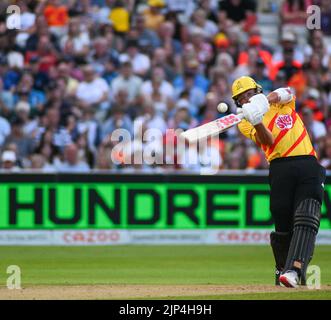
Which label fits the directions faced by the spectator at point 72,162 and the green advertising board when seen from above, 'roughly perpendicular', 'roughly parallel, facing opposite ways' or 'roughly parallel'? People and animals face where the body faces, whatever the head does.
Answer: roughly parallel

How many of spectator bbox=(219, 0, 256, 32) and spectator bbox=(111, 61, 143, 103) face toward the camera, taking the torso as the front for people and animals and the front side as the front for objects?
2

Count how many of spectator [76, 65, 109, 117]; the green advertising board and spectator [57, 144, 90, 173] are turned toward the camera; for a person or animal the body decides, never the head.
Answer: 3

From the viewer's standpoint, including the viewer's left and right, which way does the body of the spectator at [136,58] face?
facing the viewer and to the left of the viewer

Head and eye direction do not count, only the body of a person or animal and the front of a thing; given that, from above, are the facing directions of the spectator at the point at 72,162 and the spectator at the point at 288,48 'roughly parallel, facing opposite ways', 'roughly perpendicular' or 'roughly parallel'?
roughly parallel

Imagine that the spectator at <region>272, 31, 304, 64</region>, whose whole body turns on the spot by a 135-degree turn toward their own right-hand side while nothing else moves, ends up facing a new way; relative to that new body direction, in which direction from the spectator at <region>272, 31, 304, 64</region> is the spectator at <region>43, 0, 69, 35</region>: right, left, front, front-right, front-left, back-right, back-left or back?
front-left

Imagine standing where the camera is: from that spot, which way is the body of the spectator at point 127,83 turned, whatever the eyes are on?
toward the camera

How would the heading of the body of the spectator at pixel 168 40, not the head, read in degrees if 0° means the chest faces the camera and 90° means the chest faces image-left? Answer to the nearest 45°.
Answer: approximately 45°

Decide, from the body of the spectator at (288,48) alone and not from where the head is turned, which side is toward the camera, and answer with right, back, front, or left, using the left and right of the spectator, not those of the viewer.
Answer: front

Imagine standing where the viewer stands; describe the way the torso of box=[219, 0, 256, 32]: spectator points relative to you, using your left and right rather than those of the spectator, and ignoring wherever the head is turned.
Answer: facing the viewer

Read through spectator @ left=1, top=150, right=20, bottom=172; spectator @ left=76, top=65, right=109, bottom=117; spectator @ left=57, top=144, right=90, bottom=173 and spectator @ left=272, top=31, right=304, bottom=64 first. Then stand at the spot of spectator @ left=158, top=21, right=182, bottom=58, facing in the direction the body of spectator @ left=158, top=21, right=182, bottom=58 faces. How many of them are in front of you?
3

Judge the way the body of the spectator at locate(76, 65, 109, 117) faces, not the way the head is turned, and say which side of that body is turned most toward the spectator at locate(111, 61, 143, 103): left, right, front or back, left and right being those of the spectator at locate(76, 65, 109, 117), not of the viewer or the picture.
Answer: left
